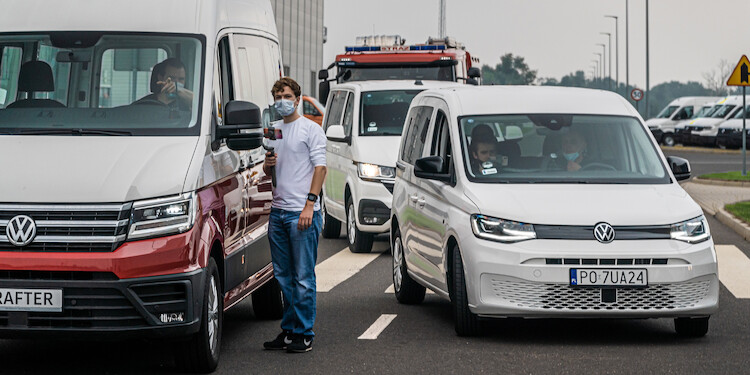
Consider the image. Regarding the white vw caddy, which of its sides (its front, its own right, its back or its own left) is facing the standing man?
right

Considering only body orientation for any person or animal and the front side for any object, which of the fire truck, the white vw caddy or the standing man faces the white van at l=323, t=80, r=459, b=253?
the fire truck

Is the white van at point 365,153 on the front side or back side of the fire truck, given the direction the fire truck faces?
on the front side

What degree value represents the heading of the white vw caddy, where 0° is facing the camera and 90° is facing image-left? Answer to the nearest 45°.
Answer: approximately 0°

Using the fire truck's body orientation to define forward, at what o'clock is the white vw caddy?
The white vw caddy is roughly at 12 o'clock from the fire truck.

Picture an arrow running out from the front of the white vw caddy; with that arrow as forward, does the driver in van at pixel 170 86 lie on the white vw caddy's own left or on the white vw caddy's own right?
on the white vw caddy's own right

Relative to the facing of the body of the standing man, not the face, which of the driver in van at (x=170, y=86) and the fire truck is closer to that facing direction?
the driver in van

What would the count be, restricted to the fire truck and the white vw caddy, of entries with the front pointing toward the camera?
2

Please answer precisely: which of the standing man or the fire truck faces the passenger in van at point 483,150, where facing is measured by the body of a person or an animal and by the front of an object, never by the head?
the fire truck

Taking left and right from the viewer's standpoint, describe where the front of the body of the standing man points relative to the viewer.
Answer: facing the viewer and to the left of the viewer

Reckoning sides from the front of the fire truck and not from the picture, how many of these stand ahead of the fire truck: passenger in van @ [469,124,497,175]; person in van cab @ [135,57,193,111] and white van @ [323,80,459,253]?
3

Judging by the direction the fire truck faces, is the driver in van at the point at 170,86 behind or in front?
in front

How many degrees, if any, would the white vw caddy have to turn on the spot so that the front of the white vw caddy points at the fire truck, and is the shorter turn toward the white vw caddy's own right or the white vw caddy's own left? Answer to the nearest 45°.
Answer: approximately 180°
